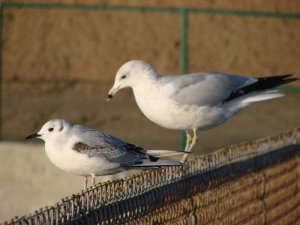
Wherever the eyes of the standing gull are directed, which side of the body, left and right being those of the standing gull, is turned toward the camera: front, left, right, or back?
left

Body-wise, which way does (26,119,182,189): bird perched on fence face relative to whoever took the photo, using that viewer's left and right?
facing to the left of the viewer

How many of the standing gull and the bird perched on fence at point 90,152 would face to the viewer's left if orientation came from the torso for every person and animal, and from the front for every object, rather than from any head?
2

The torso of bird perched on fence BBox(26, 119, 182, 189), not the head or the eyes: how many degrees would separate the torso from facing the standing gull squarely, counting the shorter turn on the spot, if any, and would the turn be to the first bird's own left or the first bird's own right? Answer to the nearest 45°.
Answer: approximately 135° to the first bird's own right

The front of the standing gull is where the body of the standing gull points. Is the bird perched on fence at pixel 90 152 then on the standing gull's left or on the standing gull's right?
on the standing gull's left
